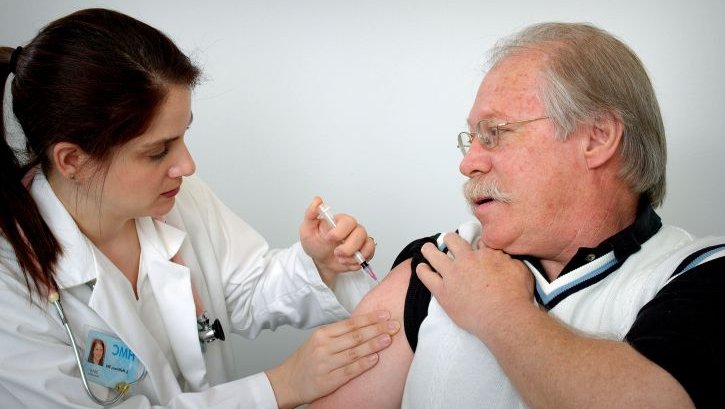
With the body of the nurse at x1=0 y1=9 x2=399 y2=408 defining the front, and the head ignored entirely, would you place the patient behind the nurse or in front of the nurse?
in front
